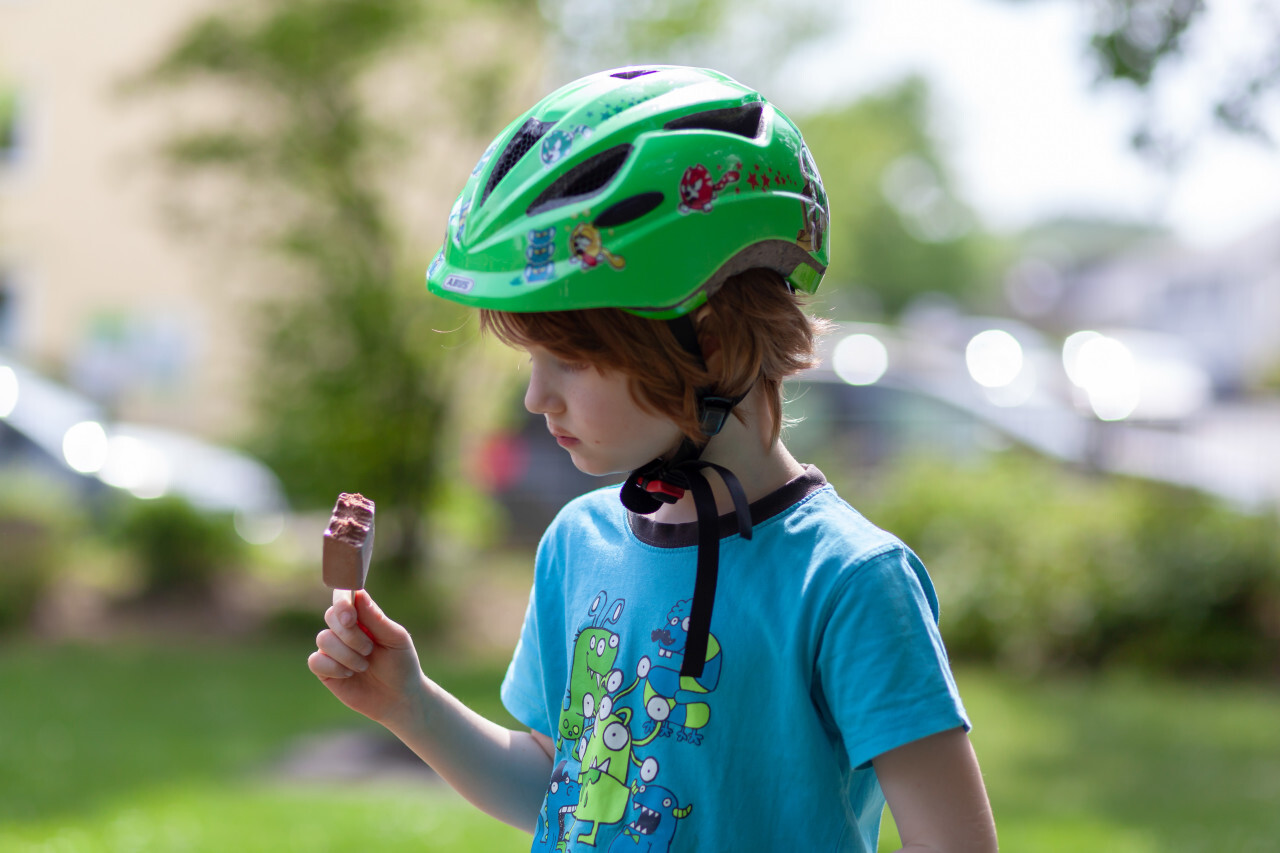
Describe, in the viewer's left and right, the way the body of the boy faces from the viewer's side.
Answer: facing the viewer and to the left of the viewer

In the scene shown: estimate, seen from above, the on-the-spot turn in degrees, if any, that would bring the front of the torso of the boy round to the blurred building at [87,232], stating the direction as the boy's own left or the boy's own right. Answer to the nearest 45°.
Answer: approximately 90° to the boy's own right

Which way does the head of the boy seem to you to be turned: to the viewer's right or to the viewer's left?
to the viewer's left

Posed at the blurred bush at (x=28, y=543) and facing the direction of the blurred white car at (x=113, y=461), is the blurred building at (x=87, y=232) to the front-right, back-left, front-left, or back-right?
front-left

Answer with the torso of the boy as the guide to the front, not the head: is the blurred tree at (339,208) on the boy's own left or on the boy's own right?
on the boy's own right
